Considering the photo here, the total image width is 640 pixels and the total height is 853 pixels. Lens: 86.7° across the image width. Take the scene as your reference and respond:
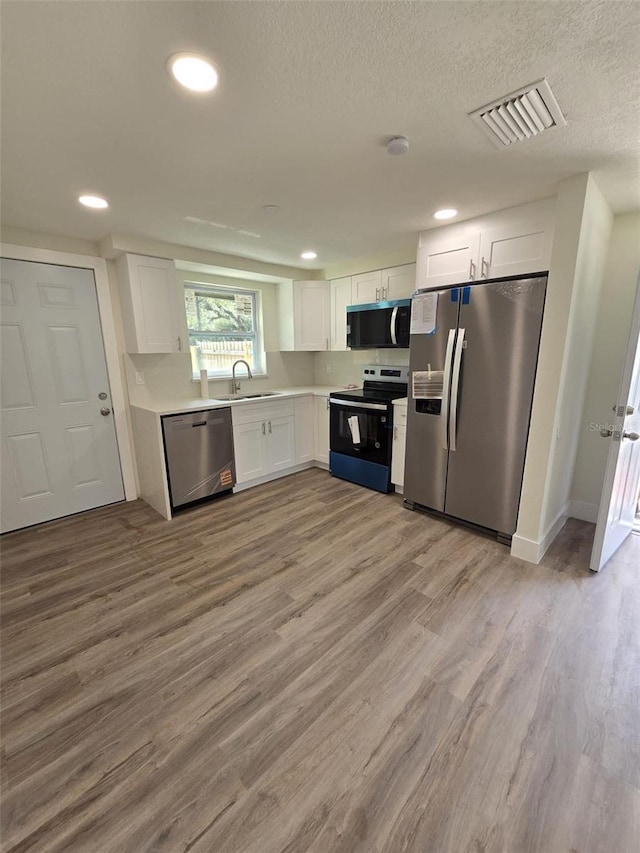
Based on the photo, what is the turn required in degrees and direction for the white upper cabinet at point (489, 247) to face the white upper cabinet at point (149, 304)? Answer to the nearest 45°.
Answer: approximately 45° to its right

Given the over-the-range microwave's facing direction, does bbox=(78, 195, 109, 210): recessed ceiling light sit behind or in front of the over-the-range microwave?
in front

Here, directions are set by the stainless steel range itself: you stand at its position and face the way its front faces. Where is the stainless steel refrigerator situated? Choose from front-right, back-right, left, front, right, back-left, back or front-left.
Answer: left

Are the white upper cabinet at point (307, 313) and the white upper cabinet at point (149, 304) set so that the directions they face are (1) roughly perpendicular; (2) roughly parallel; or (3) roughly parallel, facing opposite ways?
roughly parallel

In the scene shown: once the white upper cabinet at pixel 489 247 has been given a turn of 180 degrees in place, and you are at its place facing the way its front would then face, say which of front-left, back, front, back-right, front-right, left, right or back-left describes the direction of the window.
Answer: back-left

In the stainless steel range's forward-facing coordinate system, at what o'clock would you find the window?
The window is roughly at 2 o'clock from the stainless steel range.

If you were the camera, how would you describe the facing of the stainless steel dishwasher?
facing the viewer and to the right of the viewer

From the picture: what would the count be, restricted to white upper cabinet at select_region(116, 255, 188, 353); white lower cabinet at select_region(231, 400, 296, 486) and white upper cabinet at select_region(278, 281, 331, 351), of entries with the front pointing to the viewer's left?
0

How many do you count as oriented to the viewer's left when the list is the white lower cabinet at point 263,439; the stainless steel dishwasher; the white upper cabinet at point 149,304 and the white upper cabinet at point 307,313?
0

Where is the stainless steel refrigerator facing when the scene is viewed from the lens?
facing the viewer and to the left of the viewer

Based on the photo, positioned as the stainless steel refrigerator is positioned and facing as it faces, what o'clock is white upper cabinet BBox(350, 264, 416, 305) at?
The white upper cabinet is roughly at 3 o'clock from the stainless steel refrigerator.

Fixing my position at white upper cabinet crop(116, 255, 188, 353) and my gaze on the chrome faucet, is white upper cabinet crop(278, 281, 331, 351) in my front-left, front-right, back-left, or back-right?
front-right
